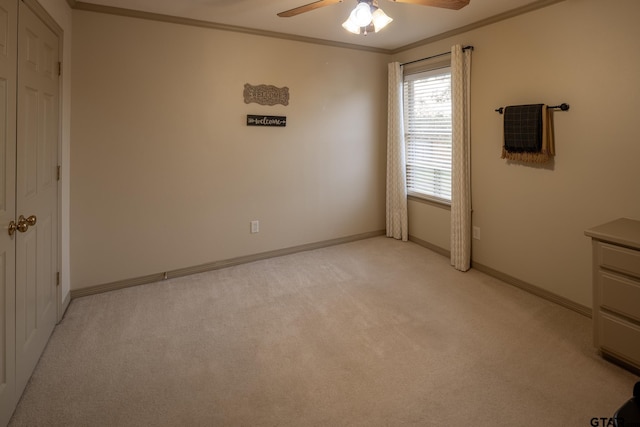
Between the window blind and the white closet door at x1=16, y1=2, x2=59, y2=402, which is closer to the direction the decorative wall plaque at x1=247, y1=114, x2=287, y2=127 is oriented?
the white closet door

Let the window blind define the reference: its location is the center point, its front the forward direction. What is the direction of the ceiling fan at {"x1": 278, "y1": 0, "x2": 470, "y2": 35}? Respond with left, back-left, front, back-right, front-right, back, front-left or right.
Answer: front-left

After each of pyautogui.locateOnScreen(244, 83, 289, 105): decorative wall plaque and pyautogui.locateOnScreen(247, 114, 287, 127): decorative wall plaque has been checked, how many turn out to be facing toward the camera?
2

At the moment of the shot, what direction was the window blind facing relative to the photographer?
facing the viewer and to the left of the viewer

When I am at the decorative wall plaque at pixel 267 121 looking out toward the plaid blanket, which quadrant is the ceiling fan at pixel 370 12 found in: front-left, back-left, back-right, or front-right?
front-right

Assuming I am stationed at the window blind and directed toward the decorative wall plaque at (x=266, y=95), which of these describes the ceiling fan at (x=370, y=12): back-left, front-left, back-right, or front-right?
front-left

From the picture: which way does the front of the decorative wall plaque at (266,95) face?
toward the camera

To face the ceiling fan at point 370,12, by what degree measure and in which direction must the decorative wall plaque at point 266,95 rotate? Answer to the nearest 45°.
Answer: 0° — it already faces it

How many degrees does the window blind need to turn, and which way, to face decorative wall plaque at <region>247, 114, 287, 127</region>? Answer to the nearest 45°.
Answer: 0° — it already faces it

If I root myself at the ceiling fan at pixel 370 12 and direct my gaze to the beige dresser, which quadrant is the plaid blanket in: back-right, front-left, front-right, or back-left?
front-left

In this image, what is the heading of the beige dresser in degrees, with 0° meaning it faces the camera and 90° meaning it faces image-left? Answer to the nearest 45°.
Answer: approximately 45°

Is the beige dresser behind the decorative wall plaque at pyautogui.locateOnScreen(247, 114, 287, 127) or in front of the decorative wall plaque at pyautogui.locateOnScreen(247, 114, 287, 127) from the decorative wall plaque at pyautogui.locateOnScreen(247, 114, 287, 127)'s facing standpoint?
in front

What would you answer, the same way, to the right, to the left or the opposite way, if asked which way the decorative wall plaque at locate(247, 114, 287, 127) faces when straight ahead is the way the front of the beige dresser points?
to the left

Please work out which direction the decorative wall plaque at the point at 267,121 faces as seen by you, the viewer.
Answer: facing the viewer
